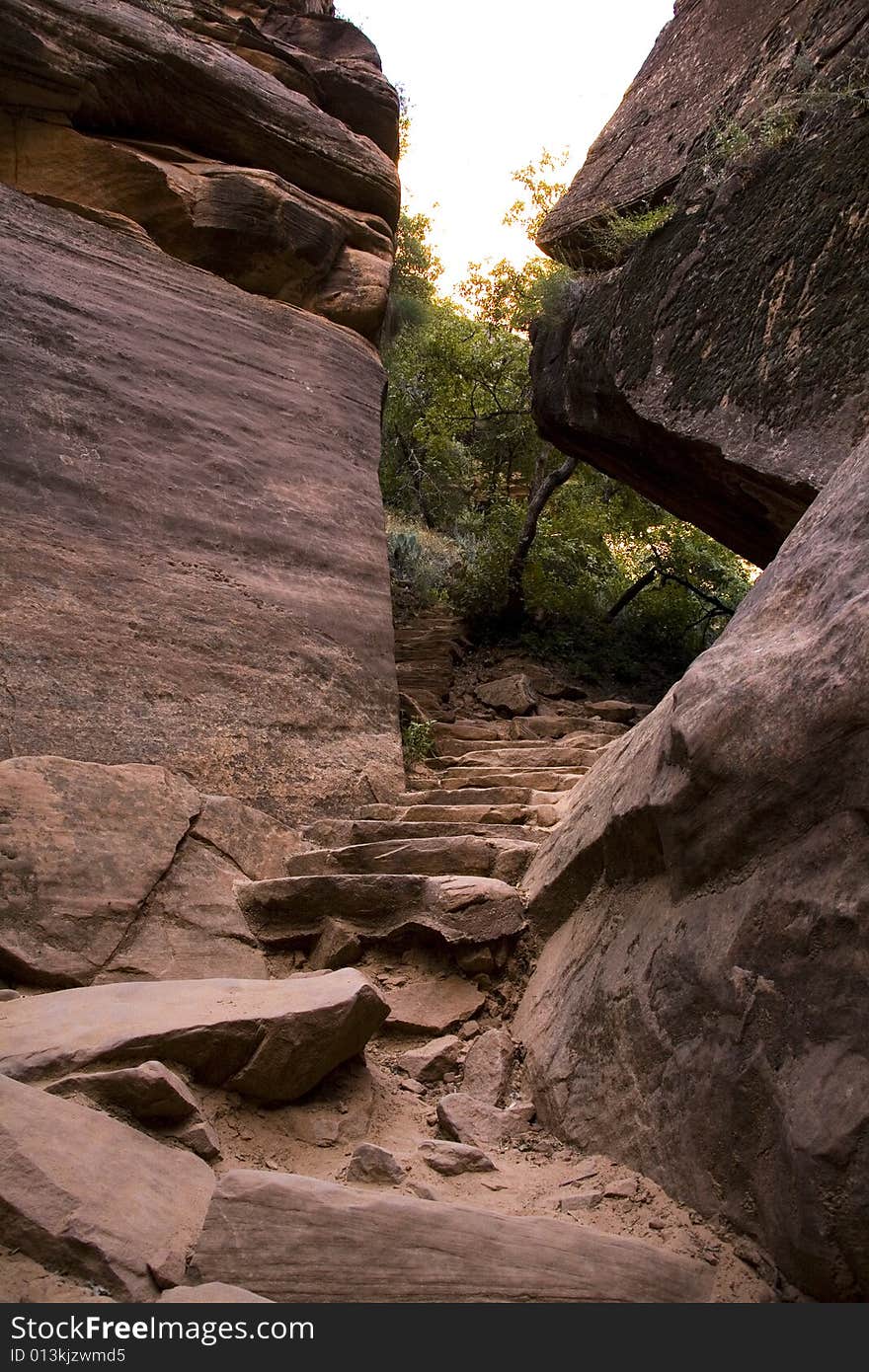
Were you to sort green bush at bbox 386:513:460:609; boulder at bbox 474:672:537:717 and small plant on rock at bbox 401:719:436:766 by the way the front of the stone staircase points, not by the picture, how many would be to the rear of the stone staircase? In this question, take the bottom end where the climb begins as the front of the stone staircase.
3

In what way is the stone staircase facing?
toward the camera

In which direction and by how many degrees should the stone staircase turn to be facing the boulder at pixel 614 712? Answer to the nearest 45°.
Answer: approximately 180°

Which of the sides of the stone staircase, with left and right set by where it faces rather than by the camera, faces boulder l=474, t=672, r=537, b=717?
back

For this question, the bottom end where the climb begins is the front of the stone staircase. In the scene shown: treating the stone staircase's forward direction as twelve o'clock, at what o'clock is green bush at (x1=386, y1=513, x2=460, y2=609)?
The green bush is roughly at 6 o'clock from the stone staircase.

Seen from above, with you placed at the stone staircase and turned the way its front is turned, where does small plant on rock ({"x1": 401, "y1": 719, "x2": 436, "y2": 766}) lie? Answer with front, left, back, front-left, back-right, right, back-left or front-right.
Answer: back
